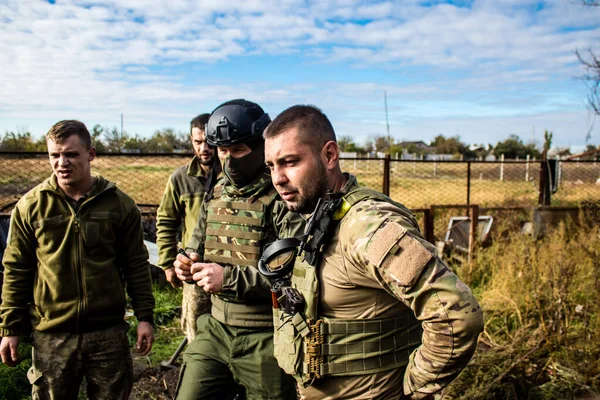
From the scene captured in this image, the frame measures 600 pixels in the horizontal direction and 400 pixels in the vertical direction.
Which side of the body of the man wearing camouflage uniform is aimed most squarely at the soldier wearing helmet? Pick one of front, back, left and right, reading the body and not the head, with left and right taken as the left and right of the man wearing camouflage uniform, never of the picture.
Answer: right

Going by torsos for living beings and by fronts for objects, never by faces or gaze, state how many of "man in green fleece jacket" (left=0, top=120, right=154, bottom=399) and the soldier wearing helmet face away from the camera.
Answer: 0

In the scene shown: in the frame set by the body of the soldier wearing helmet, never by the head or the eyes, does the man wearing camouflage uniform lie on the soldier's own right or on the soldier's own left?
on the soldier's own left

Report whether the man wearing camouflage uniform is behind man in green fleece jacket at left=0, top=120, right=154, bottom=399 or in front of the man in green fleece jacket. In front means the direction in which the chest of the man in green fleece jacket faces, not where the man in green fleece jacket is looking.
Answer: in front

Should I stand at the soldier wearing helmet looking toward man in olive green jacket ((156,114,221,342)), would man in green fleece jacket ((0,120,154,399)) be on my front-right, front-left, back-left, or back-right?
front-left

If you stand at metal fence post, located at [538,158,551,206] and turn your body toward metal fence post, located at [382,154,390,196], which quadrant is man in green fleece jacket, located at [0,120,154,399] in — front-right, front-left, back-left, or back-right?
front-left

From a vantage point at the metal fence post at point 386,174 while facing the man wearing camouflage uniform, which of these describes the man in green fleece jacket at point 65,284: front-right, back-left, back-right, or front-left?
front-right

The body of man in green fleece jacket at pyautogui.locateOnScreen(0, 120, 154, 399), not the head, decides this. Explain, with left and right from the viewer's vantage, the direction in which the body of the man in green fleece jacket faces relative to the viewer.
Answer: facing the viewer

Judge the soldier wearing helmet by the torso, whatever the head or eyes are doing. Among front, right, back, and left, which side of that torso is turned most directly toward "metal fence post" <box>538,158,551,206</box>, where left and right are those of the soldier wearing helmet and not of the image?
back

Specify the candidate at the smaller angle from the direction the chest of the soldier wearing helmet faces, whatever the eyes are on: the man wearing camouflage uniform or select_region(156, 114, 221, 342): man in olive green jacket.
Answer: the man wearing camouflage uniform

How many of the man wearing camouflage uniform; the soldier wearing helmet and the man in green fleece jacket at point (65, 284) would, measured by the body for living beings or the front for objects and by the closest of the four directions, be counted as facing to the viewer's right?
0

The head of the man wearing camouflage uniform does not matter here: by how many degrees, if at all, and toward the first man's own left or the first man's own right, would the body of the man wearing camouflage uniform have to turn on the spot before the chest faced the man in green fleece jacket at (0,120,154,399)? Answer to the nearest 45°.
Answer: approximately 90° to the first man's own right

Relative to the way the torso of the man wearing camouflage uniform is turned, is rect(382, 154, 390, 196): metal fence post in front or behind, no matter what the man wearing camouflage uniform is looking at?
behind

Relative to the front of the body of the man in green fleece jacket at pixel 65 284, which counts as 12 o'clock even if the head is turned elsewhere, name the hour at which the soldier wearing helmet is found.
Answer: The soldier wearing helmet is roughly at 10 o'clock from the man in green fleece jacket.

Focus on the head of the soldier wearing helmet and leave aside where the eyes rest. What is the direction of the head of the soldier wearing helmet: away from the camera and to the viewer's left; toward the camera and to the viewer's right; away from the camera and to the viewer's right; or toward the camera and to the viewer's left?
toward the camera and to the viewer's left
